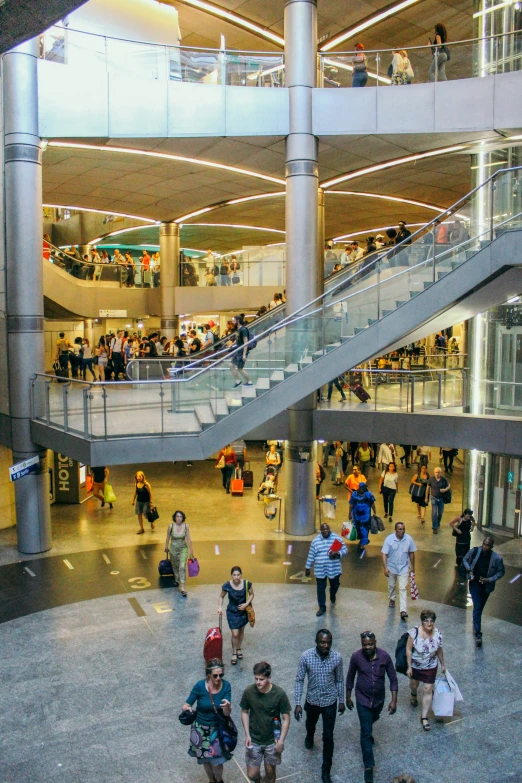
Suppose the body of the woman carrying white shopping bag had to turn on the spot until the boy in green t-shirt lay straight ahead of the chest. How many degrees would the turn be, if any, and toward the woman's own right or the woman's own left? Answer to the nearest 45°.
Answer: approximately 45° to the woman's own right

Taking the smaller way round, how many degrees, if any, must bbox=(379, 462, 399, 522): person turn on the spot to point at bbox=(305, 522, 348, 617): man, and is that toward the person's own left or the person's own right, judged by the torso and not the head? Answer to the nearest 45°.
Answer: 0° — they already face them

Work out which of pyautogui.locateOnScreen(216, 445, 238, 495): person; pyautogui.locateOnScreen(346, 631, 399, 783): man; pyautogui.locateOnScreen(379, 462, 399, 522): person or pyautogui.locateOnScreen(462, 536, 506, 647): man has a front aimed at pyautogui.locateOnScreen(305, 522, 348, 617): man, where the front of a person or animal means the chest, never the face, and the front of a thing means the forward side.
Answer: pyautogui.locateOnScreen(379, 462, 399, 522): person

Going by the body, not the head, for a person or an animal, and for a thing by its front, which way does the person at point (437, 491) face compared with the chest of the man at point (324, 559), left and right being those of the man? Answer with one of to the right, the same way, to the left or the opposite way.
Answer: the same way

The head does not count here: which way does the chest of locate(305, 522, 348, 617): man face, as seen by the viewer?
toward the camera

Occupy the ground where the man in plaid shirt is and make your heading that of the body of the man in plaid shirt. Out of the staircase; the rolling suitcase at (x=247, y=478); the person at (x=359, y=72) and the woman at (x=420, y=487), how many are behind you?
4

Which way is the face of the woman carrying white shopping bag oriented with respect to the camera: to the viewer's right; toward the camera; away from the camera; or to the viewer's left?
toward the camera

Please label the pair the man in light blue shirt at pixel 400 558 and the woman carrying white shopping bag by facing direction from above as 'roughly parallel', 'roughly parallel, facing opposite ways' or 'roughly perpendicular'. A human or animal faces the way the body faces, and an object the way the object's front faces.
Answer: roughly parallel

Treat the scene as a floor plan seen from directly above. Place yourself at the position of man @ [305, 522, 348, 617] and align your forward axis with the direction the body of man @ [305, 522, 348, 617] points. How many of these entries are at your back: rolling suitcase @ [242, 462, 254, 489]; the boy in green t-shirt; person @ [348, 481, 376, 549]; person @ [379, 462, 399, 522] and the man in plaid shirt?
3

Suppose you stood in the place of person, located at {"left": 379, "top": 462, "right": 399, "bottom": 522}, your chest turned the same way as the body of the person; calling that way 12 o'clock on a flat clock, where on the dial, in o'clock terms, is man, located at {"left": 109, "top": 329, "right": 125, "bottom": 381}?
The man is roughly at 4 o'clock from the person.

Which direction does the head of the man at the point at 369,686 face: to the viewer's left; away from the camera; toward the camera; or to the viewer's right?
toward the camera

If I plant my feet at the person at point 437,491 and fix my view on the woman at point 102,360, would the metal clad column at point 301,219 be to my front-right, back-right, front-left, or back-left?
front-left

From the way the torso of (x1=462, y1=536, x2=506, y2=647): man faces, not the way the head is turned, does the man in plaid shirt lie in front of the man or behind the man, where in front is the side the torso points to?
in front

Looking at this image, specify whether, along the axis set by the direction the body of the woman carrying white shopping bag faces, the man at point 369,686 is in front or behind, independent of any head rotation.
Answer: in front

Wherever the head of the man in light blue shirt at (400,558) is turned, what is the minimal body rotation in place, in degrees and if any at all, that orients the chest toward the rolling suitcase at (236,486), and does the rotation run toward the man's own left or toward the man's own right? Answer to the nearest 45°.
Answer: approximately 135° to the man's own right

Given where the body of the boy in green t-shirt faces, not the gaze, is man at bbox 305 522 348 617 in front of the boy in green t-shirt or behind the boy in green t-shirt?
behind

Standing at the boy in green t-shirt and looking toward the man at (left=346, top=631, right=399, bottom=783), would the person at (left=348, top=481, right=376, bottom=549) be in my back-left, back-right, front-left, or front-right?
front-left

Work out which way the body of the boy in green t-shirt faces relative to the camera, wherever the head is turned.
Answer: toward the camera

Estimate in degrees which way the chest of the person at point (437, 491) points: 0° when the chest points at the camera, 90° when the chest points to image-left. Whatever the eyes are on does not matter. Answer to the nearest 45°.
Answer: approximately 0°

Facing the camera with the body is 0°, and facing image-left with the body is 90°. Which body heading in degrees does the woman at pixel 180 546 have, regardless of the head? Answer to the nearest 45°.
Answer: approximately 0°

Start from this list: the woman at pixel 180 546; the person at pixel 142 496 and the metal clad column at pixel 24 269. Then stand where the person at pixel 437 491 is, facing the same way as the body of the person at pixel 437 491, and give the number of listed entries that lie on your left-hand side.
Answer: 0

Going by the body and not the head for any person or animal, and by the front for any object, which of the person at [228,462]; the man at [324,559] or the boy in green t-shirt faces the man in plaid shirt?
the man
